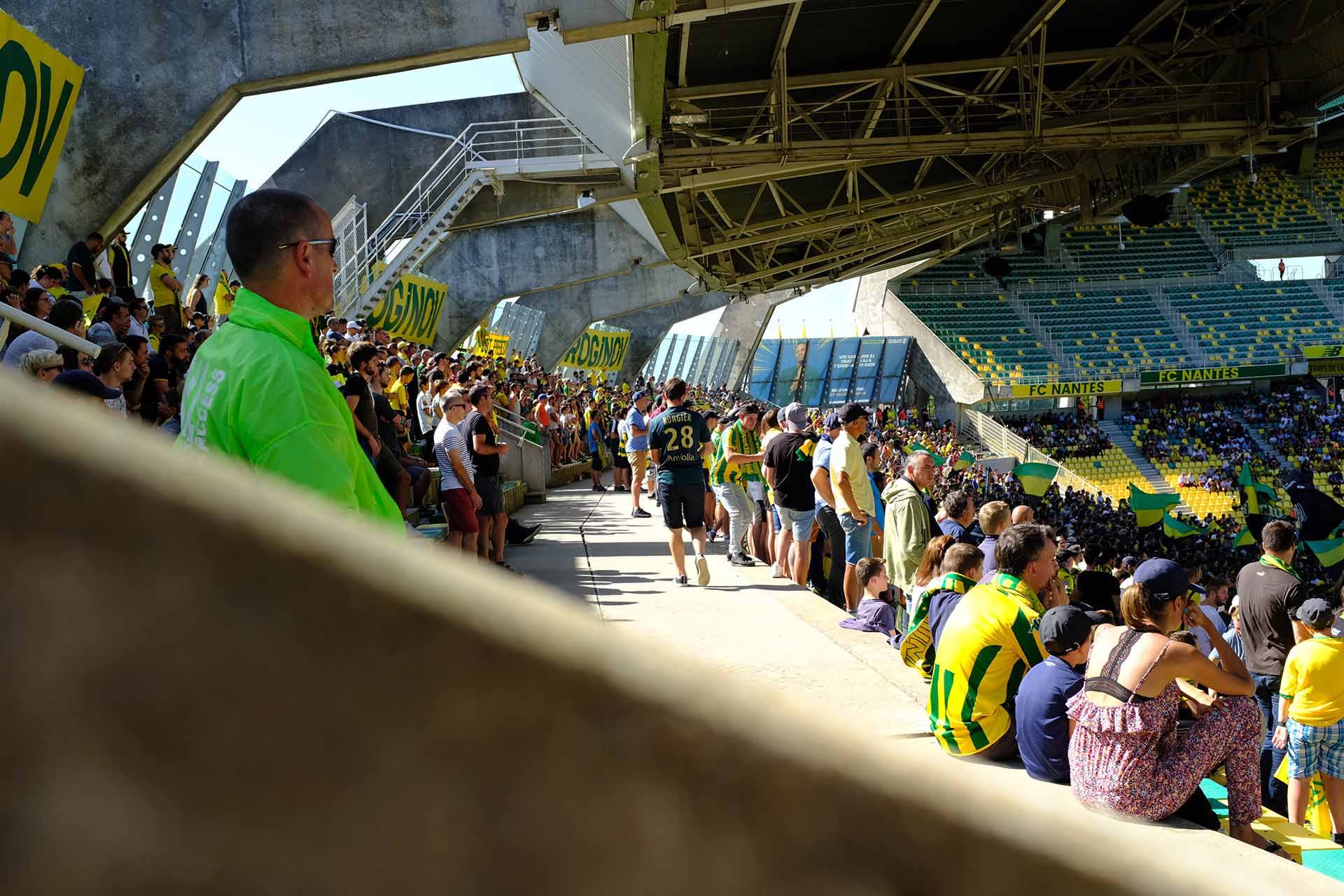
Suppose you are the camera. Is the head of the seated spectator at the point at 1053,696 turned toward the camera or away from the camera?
away from the camera

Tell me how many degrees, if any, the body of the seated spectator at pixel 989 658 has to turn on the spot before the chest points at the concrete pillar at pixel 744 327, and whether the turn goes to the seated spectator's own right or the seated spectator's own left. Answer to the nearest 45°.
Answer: approximately 45° to the seated spectator's own left

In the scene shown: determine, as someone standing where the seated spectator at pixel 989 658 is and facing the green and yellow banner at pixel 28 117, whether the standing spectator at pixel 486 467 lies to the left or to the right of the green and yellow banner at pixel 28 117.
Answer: right

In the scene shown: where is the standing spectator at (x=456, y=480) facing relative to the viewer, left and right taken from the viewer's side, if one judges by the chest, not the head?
facing to the right of the viewer

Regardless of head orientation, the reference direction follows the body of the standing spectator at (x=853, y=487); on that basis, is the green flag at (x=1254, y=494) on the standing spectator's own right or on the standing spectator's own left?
on the standing spectator's own left

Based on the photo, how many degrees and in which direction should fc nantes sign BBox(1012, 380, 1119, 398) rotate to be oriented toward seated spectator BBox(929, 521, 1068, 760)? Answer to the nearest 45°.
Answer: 0° — it already faces them

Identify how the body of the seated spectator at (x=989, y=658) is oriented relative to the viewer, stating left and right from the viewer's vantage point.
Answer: facing away from the viewer and to the right of the viewer

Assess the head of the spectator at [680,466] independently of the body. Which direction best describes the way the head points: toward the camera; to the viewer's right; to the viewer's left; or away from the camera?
away from the camera

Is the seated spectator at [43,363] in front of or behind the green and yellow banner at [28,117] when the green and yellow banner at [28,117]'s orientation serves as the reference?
in front

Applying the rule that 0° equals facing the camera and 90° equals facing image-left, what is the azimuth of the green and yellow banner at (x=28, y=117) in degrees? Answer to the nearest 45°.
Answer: approximately 315°
